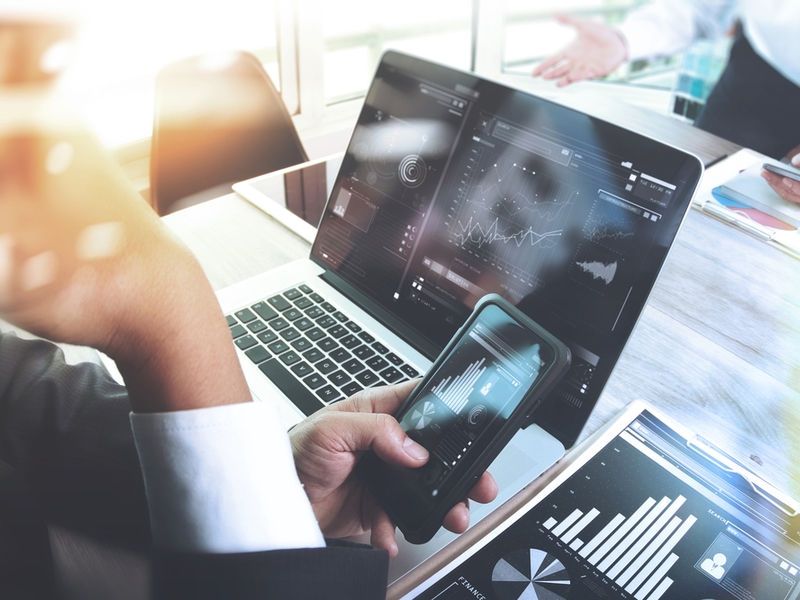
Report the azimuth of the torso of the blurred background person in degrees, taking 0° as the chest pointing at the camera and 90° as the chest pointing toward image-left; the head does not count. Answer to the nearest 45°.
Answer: approximately 45°

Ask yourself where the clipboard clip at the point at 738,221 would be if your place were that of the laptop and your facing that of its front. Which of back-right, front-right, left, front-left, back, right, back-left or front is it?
back

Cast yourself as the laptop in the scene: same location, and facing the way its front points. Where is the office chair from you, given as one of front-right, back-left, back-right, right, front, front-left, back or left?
right

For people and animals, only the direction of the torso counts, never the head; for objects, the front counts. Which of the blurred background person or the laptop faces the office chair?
the blurred background person

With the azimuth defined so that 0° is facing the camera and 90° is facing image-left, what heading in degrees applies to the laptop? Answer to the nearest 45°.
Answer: approximately 45°

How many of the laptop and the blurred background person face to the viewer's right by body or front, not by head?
0

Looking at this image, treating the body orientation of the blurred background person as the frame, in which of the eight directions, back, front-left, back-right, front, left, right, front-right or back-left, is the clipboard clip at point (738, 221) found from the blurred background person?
front-left

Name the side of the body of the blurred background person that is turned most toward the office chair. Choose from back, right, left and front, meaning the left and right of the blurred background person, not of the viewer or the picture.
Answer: right
